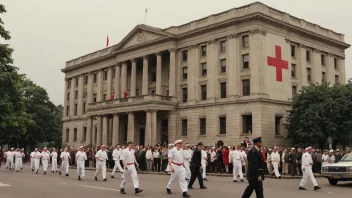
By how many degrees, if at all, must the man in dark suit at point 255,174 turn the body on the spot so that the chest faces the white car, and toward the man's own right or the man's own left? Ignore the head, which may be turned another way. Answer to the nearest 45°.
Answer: approximately 90° to the man's own left

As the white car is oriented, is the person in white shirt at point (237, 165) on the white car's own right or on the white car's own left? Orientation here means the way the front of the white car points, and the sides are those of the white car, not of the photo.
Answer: on the white car's own right

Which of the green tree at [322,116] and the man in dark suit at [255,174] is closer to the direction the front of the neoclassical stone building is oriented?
the man in dark suit

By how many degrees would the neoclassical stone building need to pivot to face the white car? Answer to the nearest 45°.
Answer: approximately 45° to its left

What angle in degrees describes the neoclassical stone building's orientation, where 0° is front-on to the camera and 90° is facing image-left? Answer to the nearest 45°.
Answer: approximately 45°

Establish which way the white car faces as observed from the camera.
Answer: facing the viewer and to the left of the viewer

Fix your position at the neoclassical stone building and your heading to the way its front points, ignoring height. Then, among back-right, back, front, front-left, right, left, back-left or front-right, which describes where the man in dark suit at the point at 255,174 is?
front-left

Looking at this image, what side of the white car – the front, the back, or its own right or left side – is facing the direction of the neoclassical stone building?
right
